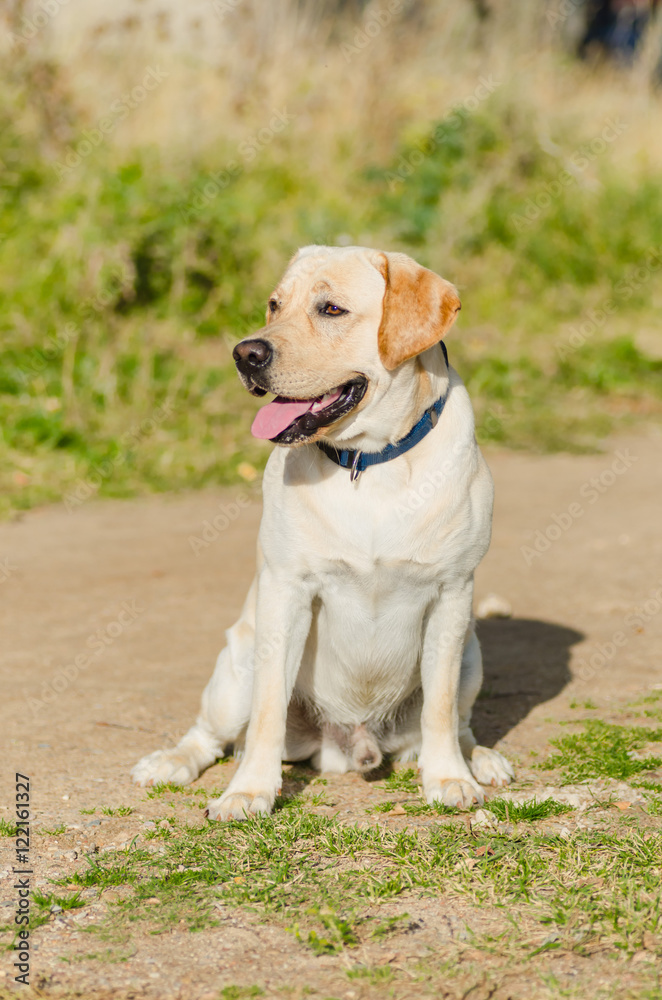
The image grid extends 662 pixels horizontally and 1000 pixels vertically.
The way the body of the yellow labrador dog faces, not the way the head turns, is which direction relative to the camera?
toward the camera
